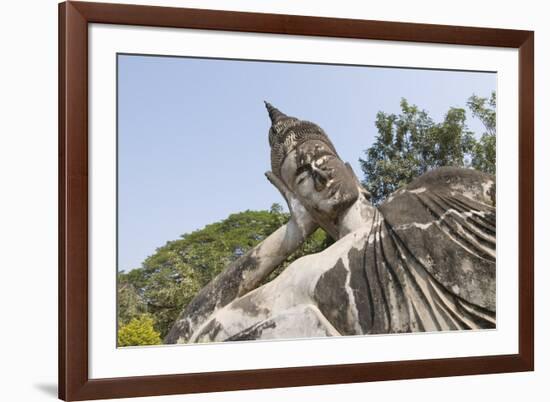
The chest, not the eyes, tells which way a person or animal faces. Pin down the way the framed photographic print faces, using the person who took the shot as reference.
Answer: facing the viewer and to the right of the viewer
